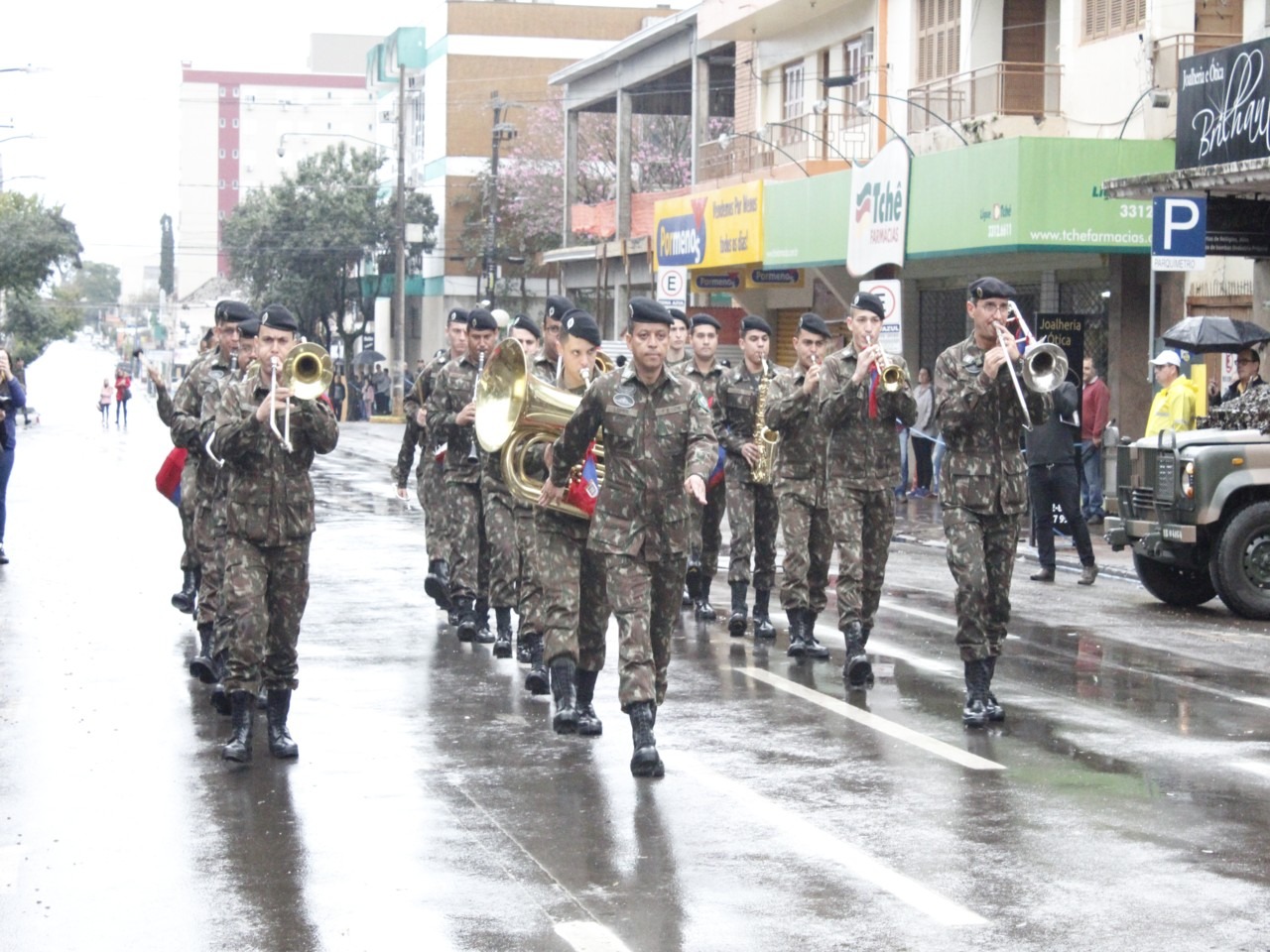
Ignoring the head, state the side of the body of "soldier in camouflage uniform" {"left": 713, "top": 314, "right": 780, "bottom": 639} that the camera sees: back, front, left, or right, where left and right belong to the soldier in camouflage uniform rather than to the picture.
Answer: front

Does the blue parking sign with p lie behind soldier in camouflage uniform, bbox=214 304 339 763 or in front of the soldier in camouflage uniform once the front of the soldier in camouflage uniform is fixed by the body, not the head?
behind

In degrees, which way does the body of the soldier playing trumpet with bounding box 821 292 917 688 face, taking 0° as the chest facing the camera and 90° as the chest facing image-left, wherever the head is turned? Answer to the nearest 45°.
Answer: approximately 0°

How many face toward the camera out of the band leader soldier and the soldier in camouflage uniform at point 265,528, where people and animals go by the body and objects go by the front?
2

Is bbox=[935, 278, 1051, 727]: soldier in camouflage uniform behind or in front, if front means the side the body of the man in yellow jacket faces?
in front

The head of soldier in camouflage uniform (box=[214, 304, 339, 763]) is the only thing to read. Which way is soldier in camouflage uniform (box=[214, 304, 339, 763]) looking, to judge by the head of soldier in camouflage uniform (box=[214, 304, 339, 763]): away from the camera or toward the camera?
toward the camera

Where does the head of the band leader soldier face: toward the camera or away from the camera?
toward the camera

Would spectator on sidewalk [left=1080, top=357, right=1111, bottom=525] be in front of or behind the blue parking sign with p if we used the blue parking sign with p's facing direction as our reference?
behind

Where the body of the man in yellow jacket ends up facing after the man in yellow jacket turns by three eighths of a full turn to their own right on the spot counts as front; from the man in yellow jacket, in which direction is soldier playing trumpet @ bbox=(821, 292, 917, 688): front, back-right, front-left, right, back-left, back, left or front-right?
back

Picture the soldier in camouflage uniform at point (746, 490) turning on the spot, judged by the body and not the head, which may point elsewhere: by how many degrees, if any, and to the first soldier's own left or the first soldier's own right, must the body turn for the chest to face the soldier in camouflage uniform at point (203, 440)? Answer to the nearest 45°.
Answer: approximately 45° to the first soldier's own right

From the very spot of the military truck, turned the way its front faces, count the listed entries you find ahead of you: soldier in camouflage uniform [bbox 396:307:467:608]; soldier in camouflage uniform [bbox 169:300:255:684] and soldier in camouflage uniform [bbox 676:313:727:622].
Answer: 3

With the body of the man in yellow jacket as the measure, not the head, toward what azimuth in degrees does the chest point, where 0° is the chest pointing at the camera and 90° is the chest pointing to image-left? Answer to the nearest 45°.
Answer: approximately 45°

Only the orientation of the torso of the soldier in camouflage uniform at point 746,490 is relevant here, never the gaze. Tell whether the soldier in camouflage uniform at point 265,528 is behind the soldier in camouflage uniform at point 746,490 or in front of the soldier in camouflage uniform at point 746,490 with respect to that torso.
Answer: in front
